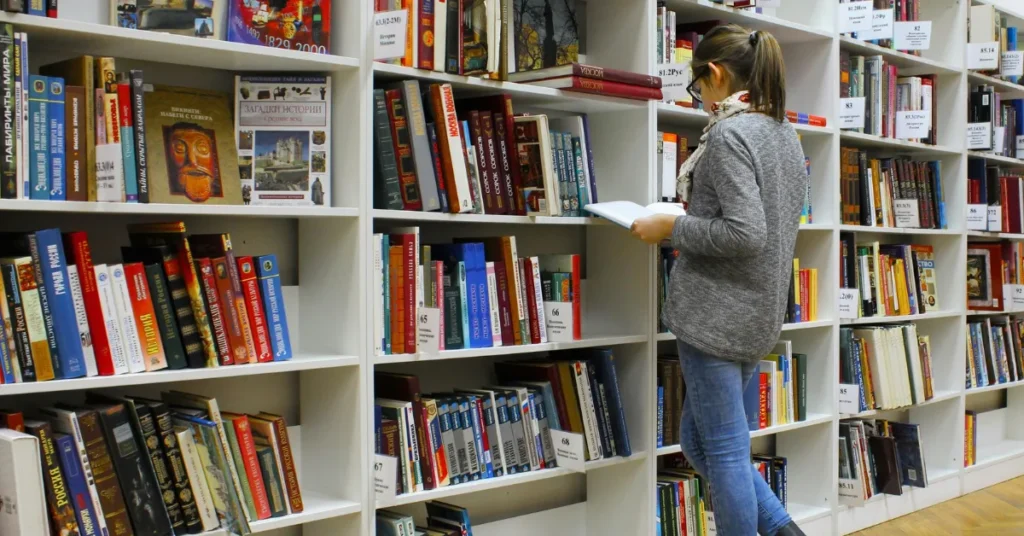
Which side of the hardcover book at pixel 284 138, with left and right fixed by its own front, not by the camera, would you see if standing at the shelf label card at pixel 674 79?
left

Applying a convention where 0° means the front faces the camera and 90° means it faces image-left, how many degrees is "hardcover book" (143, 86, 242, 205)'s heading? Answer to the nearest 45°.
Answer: approximately 0°

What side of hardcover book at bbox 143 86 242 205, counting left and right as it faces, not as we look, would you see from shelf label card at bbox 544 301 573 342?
left

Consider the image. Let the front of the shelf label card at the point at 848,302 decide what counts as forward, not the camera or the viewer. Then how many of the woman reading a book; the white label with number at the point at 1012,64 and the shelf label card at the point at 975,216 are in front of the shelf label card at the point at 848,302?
1

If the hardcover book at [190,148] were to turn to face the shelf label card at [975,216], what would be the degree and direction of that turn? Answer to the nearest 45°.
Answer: approximately 90° to its left
